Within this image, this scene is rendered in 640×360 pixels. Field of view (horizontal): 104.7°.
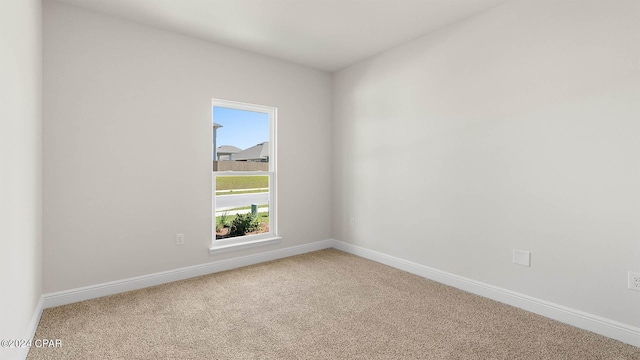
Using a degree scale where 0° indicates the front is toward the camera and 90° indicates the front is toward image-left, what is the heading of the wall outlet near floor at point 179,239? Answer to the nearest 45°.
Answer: approximately 0°

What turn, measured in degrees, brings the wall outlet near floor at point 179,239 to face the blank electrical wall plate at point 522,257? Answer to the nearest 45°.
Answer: approximately 45° to its left

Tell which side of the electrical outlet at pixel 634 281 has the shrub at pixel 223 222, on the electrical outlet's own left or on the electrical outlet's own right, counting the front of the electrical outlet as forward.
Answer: on the electrical outlet's own right

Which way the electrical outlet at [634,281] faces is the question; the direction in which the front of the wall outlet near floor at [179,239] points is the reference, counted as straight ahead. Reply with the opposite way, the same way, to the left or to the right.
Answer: to the right
